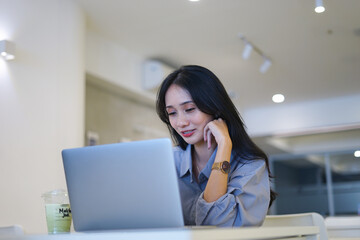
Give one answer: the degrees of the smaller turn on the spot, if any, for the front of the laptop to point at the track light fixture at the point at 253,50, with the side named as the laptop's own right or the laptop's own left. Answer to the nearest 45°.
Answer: approximately 45° to the laptop's own left

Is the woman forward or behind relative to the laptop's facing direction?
forward

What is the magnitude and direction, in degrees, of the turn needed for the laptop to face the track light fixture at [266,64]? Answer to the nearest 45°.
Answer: approximately 45° to its left

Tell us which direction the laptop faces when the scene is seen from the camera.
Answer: facing away from the viewer and to the right of the viewer

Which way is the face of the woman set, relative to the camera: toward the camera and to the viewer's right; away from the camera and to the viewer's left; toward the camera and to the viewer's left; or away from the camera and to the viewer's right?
toward the camera and to the viewer's left

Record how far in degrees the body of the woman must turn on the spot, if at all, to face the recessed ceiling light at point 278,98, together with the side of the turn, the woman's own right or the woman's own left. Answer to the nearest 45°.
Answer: approximately 135° to the woman's own right

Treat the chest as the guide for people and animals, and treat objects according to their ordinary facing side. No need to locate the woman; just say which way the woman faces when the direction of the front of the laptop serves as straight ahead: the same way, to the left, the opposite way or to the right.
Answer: the opposite way

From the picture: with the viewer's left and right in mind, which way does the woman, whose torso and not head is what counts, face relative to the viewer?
facing the viewer and to the left of the viewer

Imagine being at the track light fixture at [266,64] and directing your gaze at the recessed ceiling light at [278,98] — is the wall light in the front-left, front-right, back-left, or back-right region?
back-left
